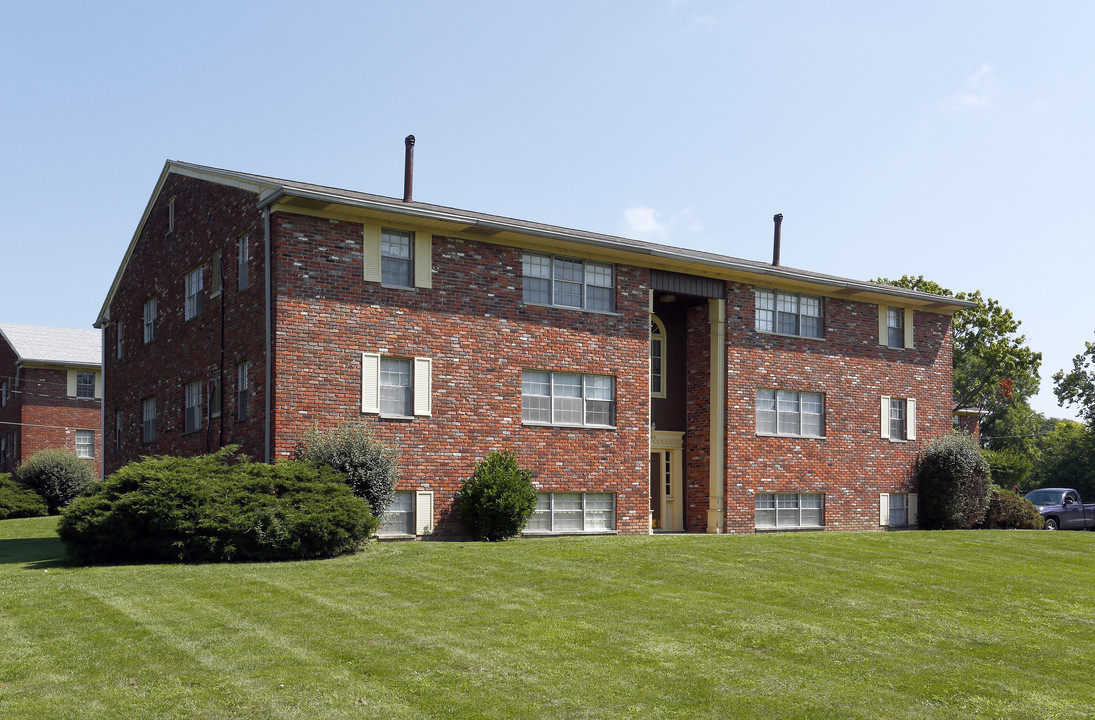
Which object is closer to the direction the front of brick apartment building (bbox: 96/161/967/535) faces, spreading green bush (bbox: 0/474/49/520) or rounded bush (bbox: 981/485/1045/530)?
the rounded bush

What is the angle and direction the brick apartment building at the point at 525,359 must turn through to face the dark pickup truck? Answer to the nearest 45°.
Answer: approximately 90° to its left

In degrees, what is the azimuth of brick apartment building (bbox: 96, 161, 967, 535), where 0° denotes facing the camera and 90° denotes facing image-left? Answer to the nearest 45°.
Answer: approximately 315°
